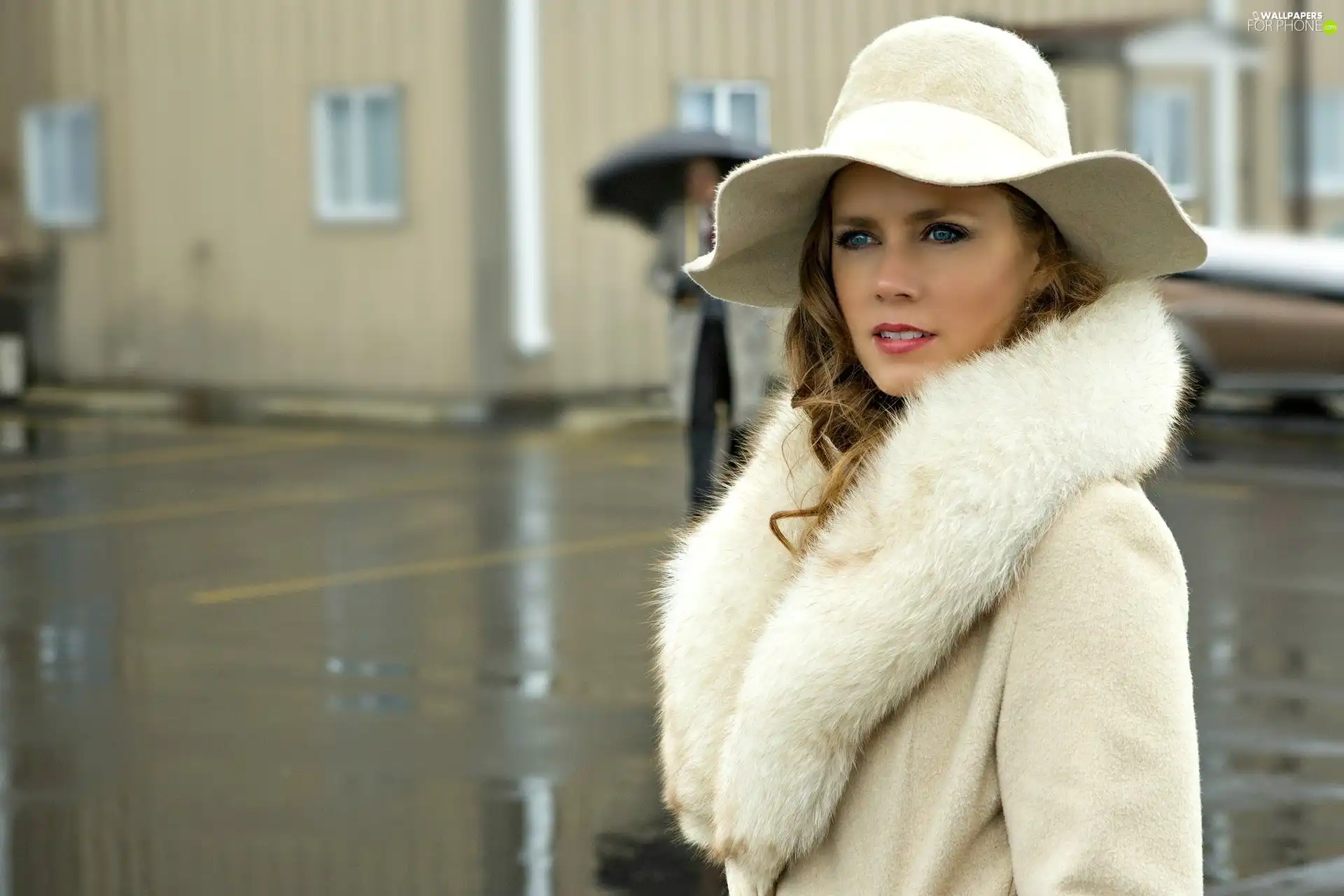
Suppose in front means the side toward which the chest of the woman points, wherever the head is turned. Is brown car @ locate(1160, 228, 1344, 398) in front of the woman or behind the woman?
behind

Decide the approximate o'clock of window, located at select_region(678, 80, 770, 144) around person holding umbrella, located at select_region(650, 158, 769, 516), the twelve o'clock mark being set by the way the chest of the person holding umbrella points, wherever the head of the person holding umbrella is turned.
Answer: The window is roughly at 6 o'clock from the person holding umbrella.

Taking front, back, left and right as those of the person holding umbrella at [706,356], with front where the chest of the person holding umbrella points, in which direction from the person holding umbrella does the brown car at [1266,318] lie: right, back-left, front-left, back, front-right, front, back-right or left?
back-left

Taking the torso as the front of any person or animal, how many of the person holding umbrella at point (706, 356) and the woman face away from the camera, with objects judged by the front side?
0

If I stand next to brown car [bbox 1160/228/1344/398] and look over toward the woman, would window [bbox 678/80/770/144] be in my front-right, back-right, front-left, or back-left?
back-right

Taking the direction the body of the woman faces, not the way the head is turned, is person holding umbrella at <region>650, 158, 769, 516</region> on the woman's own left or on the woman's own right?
on the woman's own right

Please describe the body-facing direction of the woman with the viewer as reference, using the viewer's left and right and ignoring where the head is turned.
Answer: facing the viewer and to the left of the viewer

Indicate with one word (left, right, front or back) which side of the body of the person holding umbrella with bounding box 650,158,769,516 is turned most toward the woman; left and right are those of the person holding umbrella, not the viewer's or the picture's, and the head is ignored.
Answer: front

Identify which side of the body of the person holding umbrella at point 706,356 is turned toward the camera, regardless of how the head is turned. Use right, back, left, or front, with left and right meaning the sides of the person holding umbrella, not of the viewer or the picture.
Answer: front

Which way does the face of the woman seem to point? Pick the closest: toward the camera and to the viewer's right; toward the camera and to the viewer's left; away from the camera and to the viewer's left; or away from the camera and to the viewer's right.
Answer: toward the camera and to the viewer's left

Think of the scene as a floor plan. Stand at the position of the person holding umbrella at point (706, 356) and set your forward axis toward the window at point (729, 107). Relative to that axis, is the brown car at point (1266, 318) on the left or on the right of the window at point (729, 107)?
right

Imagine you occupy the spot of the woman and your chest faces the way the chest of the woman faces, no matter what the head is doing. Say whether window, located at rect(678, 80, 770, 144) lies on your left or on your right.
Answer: on your right
